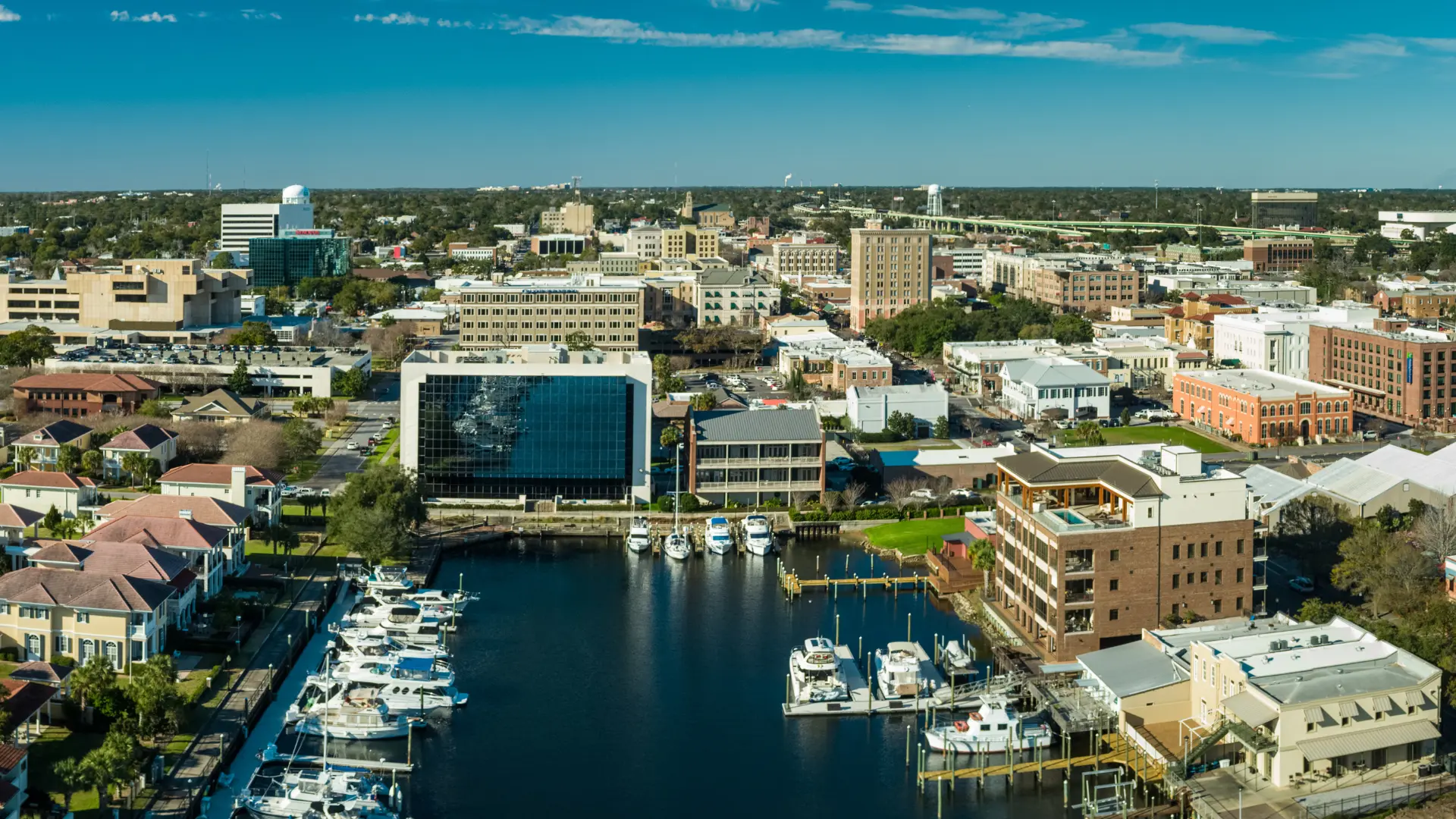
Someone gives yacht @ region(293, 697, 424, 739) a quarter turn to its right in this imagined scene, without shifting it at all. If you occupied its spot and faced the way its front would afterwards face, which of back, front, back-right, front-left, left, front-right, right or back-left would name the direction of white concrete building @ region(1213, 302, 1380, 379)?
back-left

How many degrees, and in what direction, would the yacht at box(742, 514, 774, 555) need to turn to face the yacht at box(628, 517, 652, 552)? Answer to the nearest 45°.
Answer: approximately 90° to its right

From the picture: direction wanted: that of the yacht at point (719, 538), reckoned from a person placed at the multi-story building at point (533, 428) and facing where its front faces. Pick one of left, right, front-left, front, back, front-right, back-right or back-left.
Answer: front-left

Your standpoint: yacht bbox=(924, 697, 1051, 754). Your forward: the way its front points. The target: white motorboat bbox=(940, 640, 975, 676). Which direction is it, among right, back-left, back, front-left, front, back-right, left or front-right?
right

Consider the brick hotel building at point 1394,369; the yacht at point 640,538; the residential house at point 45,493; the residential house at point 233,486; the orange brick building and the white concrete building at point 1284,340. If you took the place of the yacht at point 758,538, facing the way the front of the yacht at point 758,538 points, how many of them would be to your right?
3

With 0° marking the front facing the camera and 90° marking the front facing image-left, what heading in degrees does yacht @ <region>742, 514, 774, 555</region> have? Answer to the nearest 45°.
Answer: approximately 0°

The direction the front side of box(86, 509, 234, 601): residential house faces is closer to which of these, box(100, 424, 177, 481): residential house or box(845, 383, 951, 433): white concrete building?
the white concrete building

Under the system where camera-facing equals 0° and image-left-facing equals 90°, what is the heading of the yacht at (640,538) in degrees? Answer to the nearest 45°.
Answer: approximately 0°

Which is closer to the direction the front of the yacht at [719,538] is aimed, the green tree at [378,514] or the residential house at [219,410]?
the green tree

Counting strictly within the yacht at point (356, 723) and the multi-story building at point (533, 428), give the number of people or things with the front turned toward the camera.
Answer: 1

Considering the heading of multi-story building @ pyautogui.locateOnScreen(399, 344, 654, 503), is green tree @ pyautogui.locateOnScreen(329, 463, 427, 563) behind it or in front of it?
in front

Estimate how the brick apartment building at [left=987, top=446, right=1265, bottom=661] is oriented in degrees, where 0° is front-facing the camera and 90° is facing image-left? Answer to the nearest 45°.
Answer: approximately 45°

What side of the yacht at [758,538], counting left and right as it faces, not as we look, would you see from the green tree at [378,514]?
right
